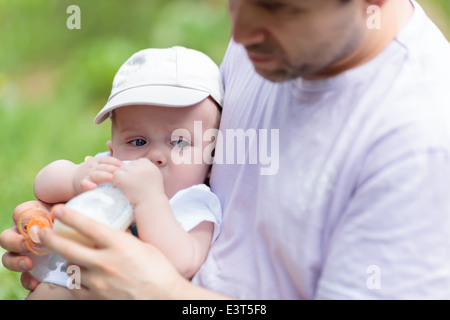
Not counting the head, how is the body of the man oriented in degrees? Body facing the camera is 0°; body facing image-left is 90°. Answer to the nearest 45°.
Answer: approximately 45°
